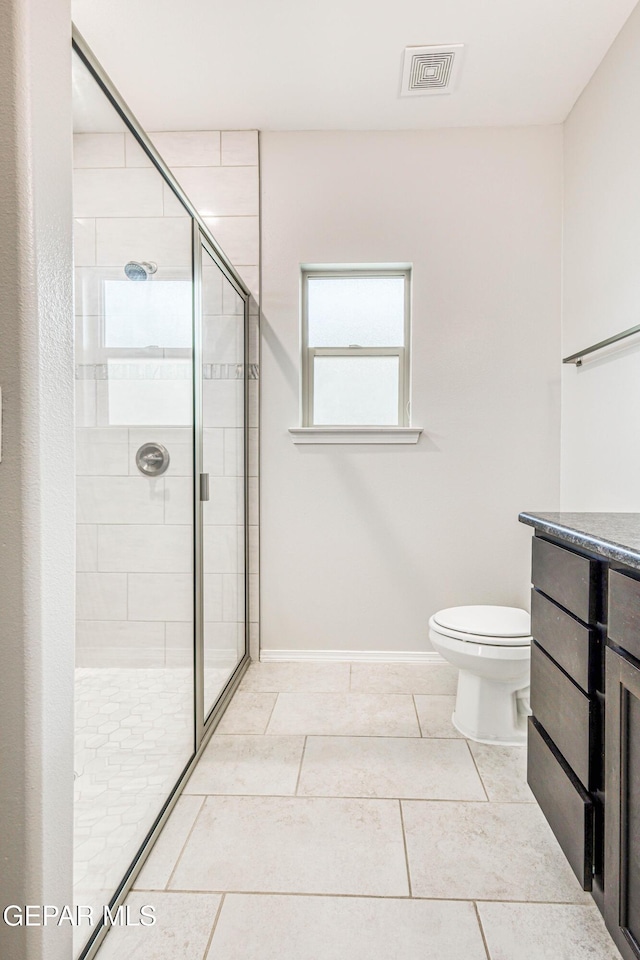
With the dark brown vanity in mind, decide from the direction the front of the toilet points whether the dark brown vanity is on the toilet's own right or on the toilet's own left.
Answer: on the toilet's own left

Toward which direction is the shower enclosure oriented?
to the viewer's right

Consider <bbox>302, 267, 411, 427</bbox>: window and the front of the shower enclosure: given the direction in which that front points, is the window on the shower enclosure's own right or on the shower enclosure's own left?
on the shower enclosure's own left

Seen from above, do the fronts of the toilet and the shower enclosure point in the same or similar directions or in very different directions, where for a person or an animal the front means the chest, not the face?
very different directions

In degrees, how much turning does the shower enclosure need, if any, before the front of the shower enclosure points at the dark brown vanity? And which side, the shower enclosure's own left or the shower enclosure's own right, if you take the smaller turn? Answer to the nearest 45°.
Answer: approximately 45° to the shower enclosure's own right

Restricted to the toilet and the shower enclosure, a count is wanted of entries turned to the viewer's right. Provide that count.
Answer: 1
